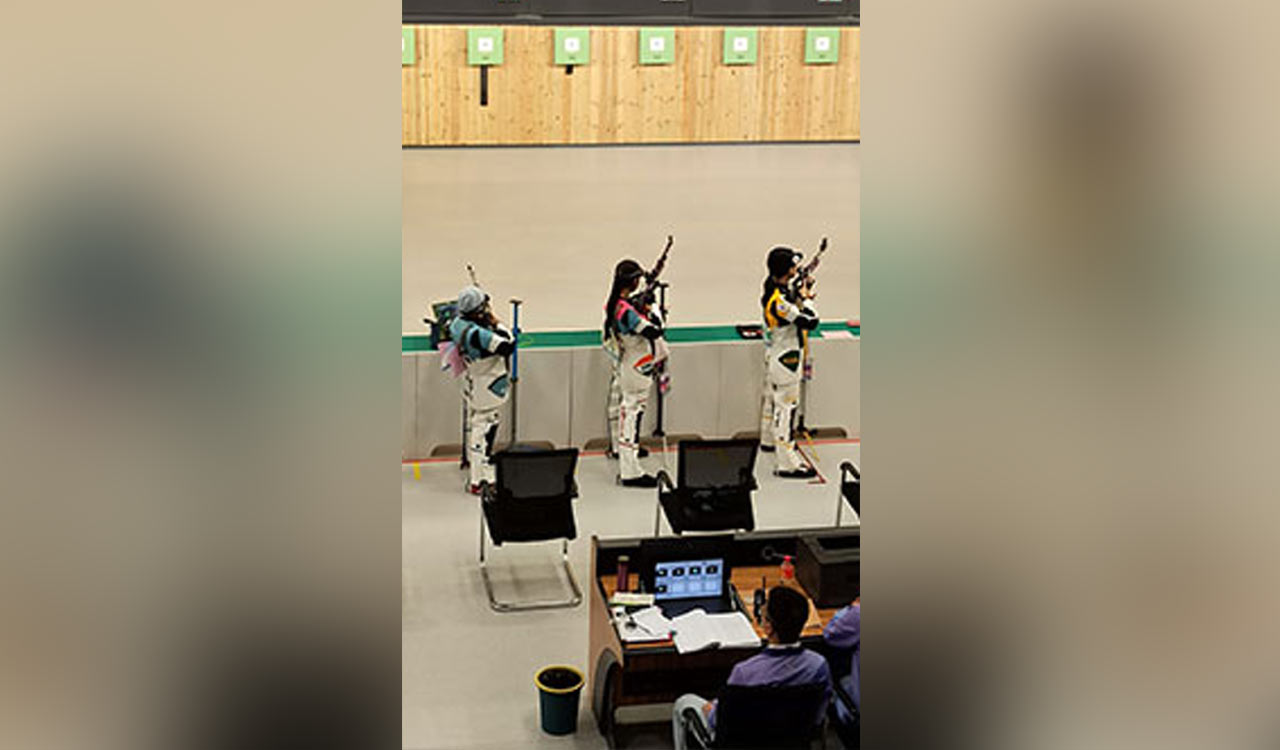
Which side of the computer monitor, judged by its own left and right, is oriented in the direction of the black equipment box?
left

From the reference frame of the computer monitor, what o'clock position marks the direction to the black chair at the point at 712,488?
The black chair is roughly at 6 o'clock from the computer monitor.

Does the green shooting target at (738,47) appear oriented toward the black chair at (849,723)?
yes

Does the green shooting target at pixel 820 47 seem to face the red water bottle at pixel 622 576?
yes

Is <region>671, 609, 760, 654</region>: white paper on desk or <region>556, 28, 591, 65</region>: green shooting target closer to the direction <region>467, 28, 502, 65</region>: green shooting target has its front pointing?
the white paper on desk

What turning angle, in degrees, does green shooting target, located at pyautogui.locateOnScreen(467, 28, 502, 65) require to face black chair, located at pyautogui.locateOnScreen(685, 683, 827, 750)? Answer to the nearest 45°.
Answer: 0° — it already faces it

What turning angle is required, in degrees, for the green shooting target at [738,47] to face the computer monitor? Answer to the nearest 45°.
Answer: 0° — it already faces it

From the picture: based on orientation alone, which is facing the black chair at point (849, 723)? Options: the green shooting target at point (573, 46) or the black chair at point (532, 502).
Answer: the green shooting target
